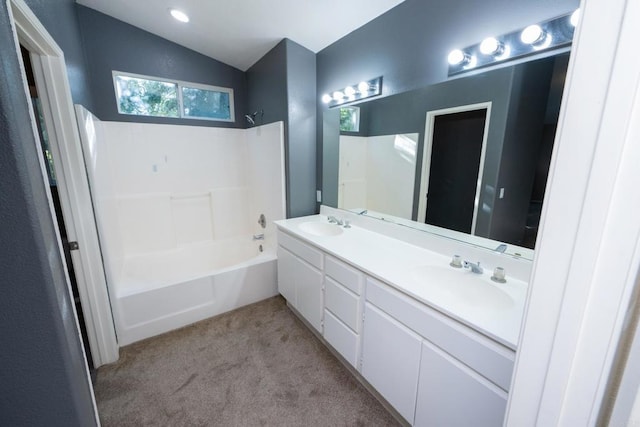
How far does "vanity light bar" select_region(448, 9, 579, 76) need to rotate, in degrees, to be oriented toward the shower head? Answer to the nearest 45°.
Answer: approximately 45° to its right

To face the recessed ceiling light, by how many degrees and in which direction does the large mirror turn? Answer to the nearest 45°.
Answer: approximately 45° to its right

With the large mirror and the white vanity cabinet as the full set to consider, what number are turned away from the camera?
0

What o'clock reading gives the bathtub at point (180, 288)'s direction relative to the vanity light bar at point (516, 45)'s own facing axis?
The bathtub is roughly at 1 o'clock from the vanity light bar.

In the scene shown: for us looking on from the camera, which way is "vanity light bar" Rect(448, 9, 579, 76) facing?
facing the viewer and to the left of the viewer

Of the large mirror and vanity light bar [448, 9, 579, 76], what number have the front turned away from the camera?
0
